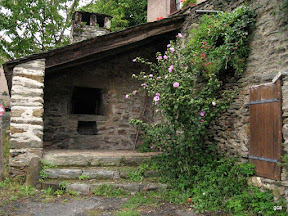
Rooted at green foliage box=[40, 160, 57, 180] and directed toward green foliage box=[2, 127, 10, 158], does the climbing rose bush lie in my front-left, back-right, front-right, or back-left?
back-right

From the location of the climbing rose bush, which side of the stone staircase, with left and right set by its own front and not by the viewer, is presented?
left

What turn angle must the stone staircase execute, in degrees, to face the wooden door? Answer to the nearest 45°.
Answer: approximately 45° to its left

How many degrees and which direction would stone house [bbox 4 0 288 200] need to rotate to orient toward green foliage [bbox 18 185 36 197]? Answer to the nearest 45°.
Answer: approximately 45° to its right

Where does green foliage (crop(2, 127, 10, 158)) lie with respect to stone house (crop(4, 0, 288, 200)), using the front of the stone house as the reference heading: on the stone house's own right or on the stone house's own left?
on the stone house's own right

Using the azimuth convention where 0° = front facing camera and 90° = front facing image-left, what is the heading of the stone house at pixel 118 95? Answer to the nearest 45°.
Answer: approximately 0°

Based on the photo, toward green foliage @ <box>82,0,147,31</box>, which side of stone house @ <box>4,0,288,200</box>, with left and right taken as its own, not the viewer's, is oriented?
back

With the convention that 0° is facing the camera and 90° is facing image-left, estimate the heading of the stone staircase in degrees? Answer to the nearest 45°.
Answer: approximately 0°

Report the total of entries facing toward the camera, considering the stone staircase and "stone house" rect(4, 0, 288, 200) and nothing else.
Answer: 2

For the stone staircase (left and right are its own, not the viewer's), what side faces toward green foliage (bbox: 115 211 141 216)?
front

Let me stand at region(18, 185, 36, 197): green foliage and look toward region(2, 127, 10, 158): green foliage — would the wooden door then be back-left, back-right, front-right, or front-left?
back-right
